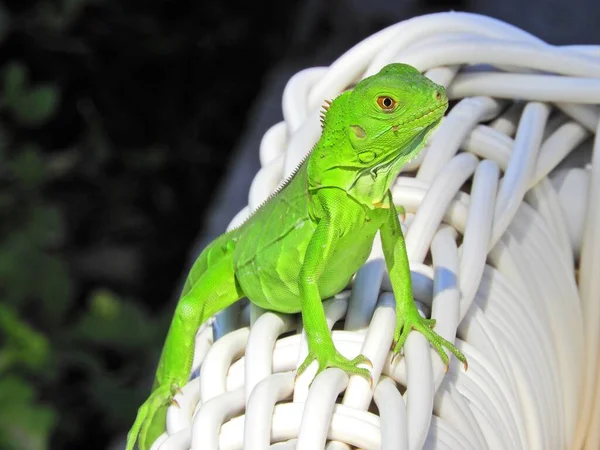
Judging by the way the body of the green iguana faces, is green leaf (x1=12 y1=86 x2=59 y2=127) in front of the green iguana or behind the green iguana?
behind

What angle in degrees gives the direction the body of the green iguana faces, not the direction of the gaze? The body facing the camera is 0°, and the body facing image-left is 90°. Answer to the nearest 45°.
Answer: approximately 315°
